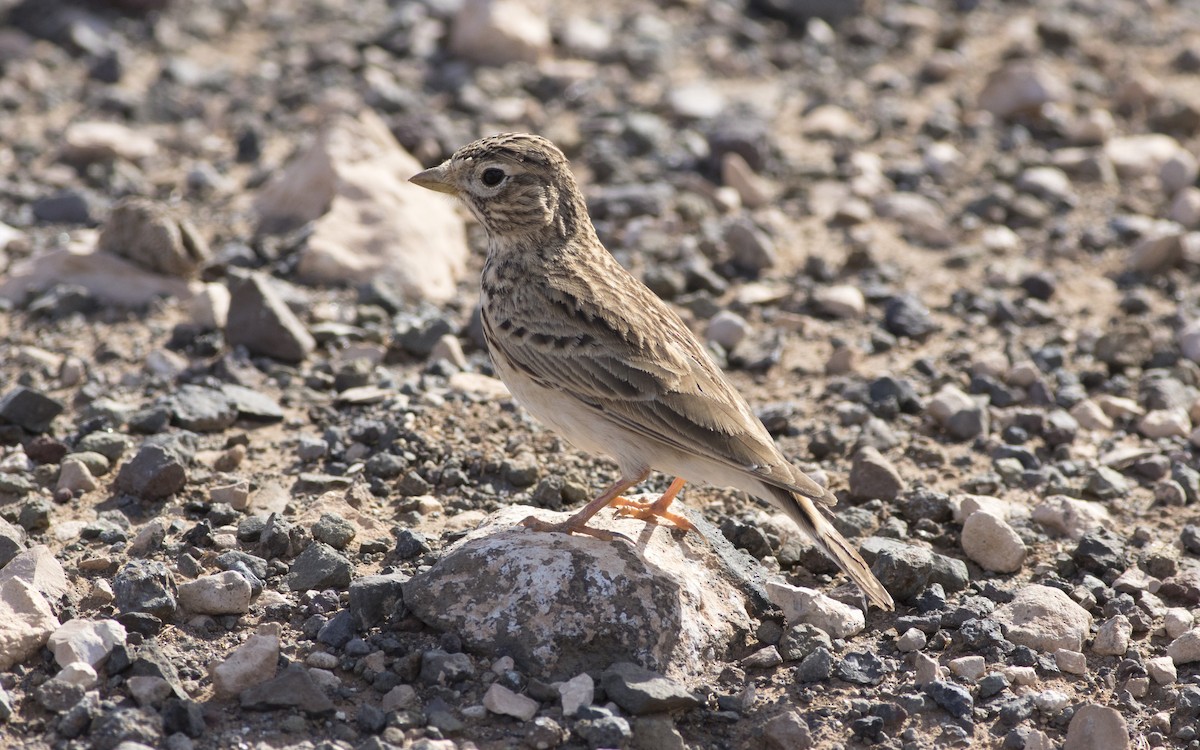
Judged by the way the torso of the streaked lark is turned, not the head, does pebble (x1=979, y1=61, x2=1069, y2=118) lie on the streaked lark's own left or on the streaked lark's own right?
on the streaked lark's own right

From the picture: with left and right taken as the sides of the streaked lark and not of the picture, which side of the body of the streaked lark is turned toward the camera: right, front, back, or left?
left

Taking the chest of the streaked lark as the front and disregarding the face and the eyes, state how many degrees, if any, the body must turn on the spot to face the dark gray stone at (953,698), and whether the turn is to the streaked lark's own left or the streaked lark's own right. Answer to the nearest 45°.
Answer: approximately 135° to the streaked lark's own left

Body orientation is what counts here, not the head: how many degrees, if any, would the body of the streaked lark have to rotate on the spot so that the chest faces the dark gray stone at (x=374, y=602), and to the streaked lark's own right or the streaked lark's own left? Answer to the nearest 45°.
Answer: approximately 45° to the streaked lark's own left

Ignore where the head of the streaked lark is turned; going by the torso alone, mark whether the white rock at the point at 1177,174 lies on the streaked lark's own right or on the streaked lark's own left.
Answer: on the streaked lark's own right

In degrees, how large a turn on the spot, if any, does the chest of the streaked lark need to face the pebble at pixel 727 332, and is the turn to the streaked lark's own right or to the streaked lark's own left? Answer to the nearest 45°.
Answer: approximately 90° to the streaked lark's own right

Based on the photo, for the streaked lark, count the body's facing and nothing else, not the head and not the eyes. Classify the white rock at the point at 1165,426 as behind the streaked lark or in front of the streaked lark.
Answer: behind

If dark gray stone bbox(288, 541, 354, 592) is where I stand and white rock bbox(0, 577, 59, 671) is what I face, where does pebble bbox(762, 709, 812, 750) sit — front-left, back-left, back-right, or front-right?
back-left

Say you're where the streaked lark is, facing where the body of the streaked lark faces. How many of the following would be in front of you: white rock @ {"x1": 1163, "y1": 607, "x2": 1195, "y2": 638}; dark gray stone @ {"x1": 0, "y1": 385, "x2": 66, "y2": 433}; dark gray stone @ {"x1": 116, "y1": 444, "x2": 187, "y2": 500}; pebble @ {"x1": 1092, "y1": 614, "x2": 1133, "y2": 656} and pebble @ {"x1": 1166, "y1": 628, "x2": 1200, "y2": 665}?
2

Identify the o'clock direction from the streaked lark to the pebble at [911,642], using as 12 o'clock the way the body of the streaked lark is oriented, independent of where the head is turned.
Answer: The pebble is roughly at 7 o'clock from the streaked lark.

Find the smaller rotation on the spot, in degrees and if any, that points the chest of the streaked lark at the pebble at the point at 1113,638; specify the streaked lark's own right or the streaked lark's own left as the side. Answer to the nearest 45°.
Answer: approximately 180°

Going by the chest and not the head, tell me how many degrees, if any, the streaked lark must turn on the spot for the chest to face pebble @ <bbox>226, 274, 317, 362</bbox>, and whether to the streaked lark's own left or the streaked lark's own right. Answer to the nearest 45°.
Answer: approximately 45° to the streaked lark's own right
